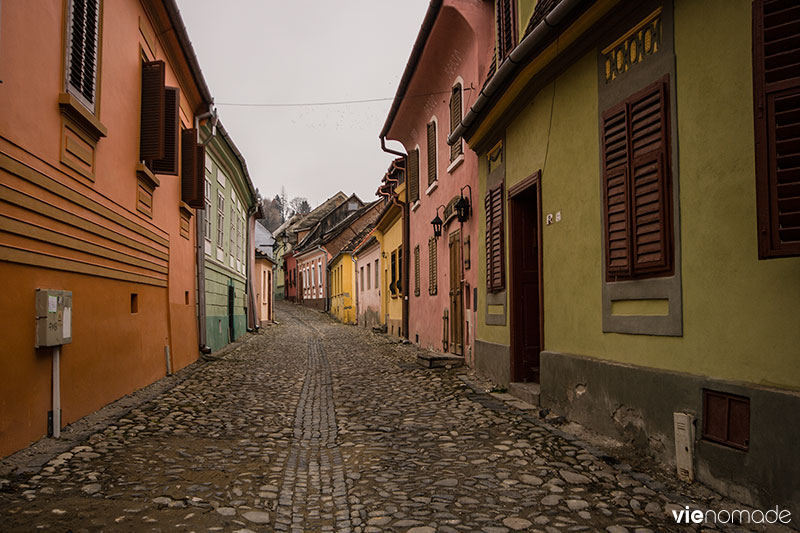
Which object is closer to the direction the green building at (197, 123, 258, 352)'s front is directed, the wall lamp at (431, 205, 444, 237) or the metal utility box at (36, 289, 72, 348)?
the wall lamp

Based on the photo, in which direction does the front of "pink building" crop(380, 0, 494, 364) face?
to the viewer's left

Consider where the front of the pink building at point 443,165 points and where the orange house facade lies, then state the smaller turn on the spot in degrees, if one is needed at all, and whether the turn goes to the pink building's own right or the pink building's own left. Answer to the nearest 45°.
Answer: approximately 45° to the pink building's own left

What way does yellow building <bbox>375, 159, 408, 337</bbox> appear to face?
to the viewer's left

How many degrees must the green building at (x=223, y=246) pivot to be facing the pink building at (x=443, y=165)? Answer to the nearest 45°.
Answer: approximately 45° to its right

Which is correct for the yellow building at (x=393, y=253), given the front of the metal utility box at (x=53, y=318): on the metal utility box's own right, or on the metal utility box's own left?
on the metal utility box's own left

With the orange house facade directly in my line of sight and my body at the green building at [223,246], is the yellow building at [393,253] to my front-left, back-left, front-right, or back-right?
back-left

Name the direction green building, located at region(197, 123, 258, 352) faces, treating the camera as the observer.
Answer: facing to the right of the viewer

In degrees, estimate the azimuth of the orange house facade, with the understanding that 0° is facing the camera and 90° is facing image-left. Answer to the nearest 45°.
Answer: approximately 315°

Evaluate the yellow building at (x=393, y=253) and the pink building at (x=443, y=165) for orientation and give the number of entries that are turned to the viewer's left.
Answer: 2
